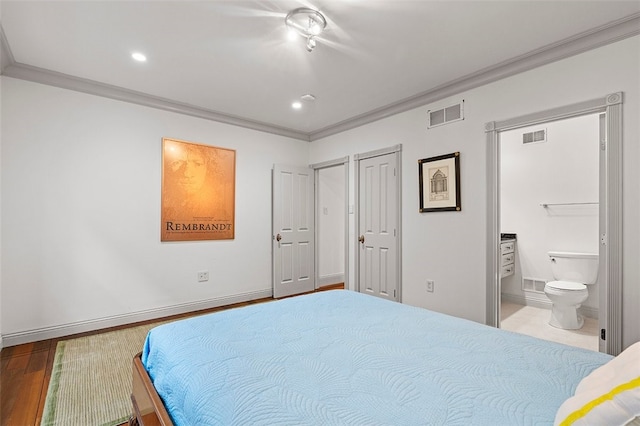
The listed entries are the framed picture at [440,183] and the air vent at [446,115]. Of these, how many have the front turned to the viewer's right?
0

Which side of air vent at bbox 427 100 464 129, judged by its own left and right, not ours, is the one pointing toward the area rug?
front

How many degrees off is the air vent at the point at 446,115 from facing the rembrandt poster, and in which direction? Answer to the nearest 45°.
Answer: approximately 45° to its right

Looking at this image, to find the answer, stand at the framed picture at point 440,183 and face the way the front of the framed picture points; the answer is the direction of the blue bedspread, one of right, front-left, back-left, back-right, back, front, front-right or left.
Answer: front-left

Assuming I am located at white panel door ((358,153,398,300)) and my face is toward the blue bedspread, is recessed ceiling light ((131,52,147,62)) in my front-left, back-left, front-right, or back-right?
front-right

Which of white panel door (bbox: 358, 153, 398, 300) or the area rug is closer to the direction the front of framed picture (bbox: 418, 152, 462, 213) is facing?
the area rug

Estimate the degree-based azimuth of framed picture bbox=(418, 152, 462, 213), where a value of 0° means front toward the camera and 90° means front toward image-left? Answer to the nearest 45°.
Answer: approximately 45°

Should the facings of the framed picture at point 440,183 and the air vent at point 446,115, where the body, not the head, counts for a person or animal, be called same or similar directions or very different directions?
same or similar directions

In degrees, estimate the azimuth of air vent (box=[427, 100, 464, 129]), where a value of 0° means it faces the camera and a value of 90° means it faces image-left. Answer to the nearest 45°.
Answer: approximately 45°

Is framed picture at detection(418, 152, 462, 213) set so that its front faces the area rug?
yes

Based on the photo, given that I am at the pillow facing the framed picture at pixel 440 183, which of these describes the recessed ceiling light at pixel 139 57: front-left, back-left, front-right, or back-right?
front-left
